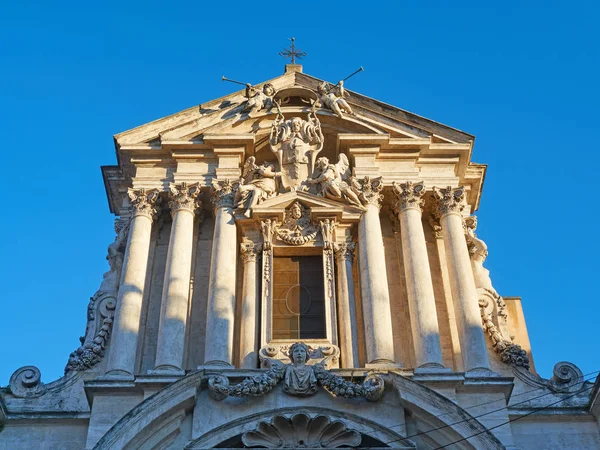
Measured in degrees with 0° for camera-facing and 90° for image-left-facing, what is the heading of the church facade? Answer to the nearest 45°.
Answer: approximately 0°
